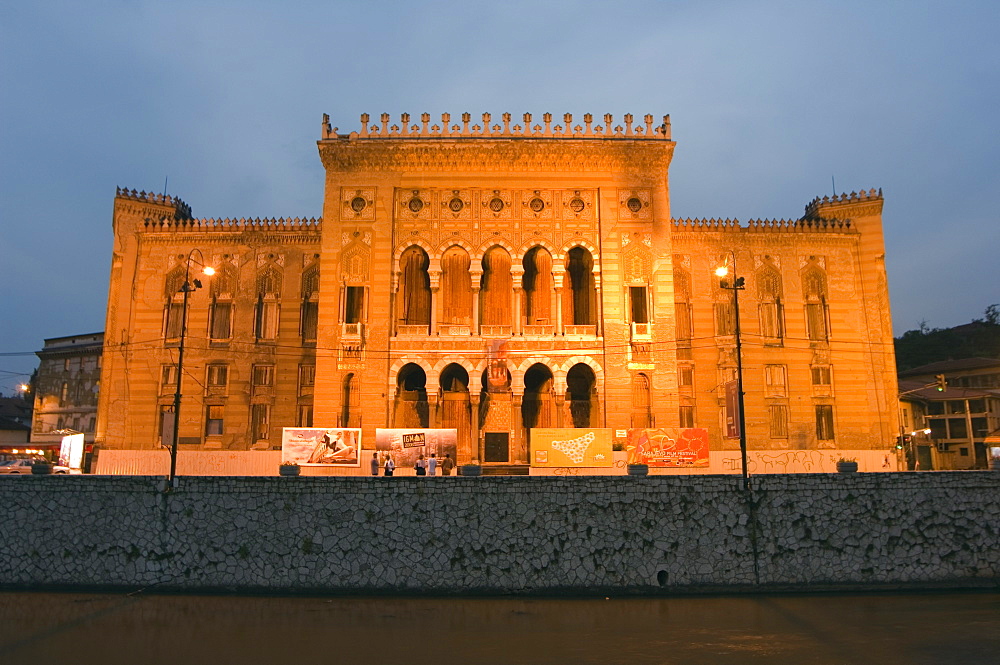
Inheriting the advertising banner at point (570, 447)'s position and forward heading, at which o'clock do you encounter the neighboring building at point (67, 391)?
The neighboring building is roughly at 4 o'clock from the advertising banner.

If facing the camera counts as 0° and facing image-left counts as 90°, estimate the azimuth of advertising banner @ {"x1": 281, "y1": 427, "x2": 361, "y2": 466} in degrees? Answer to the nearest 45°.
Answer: approximately 0°

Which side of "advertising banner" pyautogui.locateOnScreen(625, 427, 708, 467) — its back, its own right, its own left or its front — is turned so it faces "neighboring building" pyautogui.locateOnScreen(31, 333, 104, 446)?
right

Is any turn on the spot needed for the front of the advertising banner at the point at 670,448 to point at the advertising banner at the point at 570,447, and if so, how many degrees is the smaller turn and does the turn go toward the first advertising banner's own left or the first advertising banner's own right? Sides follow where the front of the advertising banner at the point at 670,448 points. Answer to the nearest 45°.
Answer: approximately 45° to the first advertising banner's own right

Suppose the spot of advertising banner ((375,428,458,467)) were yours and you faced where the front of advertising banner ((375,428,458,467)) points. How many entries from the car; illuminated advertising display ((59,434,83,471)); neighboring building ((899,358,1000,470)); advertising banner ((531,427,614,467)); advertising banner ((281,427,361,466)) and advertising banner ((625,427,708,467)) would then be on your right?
3

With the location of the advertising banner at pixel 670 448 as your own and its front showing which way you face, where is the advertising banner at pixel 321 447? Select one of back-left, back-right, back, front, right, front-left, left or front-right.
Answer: right

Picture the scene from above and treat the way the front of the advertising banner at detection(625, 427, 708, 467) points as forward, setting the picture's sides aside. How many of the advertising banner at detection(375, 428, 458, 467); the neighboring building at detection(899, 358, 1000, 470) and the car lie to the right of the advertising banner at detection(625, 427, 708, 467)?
2

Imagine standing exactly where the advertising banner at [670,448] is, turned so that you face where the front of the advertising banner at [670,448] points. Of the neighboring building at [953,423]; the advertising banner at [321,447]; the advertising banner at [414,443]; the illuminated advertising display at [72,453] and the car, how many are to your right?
4

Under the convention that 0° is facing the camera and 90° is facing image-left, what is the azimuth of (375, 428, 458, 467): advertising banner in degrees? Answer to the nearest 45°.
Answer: approximately 0°

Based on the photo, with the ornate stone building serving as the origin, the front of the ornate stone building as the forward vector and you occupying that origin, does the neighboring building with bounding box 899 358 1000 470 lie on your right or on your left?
on your left

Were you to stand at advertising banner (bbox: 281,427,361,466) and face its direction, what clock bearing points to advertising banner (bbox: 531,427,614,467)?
advertising banner (bbox: 531,427,614,467) is roughly at 10 o'clock from advertising banner (bbox: 281,427,361,466).

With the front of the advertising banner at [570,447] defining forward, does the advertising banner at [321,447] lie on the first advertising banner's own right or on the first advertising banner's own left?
on the first advertising banner's own right
